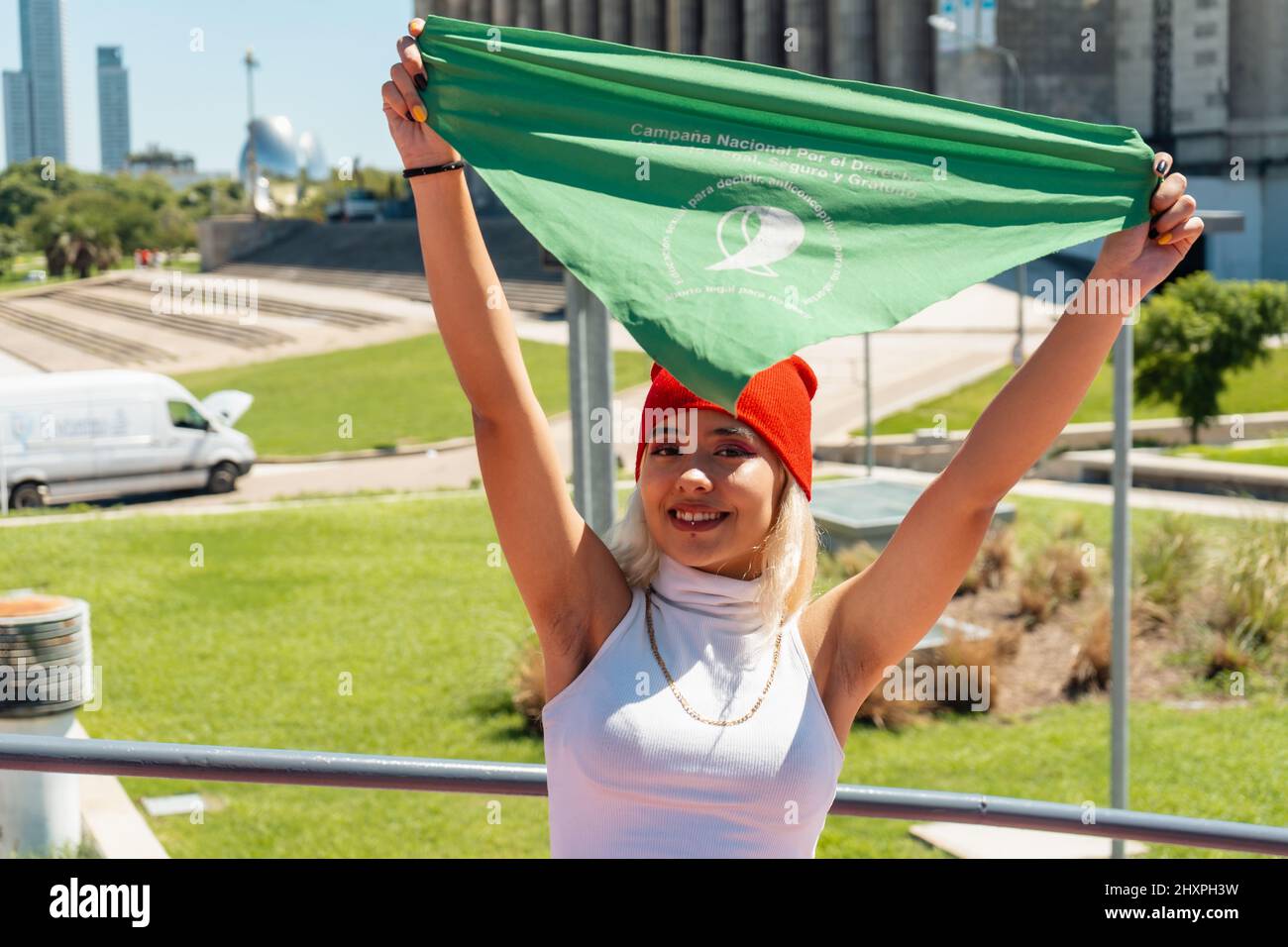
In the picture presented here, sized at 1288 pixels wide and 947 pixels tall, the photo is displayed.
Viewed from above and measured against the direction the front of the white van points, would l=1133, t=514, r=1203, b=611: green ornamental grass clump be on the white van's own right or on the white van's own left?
on the white van's own right

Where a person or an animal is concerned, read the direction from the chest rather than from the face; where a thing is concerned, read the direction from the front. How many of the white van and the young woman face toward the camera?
1

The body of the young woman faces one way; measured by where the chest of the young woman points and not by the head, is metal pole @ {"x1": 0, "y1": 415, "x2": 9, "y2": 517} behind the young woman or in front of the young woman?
behind

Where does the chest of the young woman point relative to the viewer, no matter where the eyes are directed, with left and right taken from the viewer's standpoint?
facing the viewer

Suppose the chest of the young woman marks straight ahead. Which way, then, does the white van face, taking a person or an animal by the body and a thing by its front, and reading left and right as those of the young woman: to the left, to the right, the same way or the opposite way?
to the left

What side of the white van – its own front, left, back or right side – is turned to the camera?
right

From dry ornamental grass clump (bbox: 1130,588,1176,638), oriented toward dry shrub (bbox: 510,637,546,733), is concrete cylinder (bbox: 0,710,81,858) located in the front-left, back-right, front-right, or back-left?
front-left

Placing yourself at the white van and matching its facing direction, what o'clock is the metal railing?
The metal railing is roughly at 3 o'clock from the white van.

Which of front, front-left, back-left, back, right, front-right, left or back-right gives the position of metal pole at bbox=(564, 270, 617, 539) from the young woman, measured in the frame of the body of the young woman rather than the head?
back

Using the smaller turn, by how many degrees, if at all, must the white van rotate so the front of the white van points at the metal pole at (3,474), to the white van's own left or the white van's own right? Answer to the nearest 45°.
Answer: approximately 135° to the white van's own right

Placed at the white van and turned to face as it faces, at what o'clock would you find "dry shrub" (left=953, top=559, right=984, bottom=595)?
The dry shrub is roughly at 2 o'clock from the white van.

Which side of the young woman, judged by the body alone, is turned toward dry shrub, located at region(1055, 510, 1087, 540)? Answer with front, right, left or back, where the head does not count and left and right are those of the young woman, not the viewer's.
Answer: back
